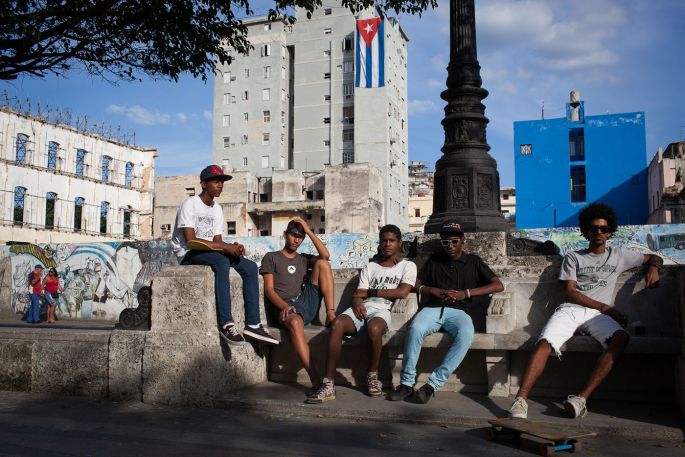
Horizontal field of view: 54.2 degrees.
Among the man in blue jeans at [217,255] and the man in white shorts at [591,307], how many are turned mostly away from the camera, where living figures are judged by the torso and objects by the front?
0

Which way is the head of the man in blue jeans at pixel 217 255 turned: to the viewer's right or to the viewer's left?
to the viewer's right

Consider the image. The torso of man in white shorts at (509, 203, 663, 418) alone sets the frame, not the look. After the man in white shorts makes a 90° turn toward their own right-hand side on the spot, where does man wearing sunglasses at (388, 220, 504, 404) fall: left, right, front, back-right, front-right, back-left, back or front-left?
front

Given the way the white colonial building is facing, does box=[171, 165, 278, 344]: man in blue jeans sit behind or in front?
in front

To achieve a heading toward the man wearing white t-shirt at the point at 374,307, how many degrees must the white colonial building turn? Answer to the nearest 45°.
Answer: approximately 45° to its right

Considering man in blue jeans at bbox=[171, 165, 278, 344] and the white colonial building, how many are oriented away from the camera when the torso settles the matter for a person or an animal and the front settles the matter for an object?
0

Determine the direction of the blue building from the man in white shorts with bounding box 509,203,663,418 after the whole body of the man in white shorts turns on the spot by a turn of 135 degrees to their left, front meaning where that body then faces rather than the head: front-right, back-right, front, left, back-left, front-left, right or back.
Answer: front-left

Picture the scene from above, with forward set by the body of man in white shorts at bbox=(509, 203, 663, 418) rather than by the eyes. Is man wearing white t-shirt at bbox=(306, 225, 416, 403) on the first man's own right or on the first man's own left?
on the first man's own right

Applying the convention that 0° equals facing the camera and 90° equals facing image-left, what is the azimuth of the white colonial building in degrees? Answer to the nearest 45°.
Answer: approximately 315°

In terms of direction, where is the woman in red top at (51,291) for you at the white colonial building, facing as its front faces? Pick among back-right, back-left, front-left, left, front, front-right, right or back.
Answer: front-right
